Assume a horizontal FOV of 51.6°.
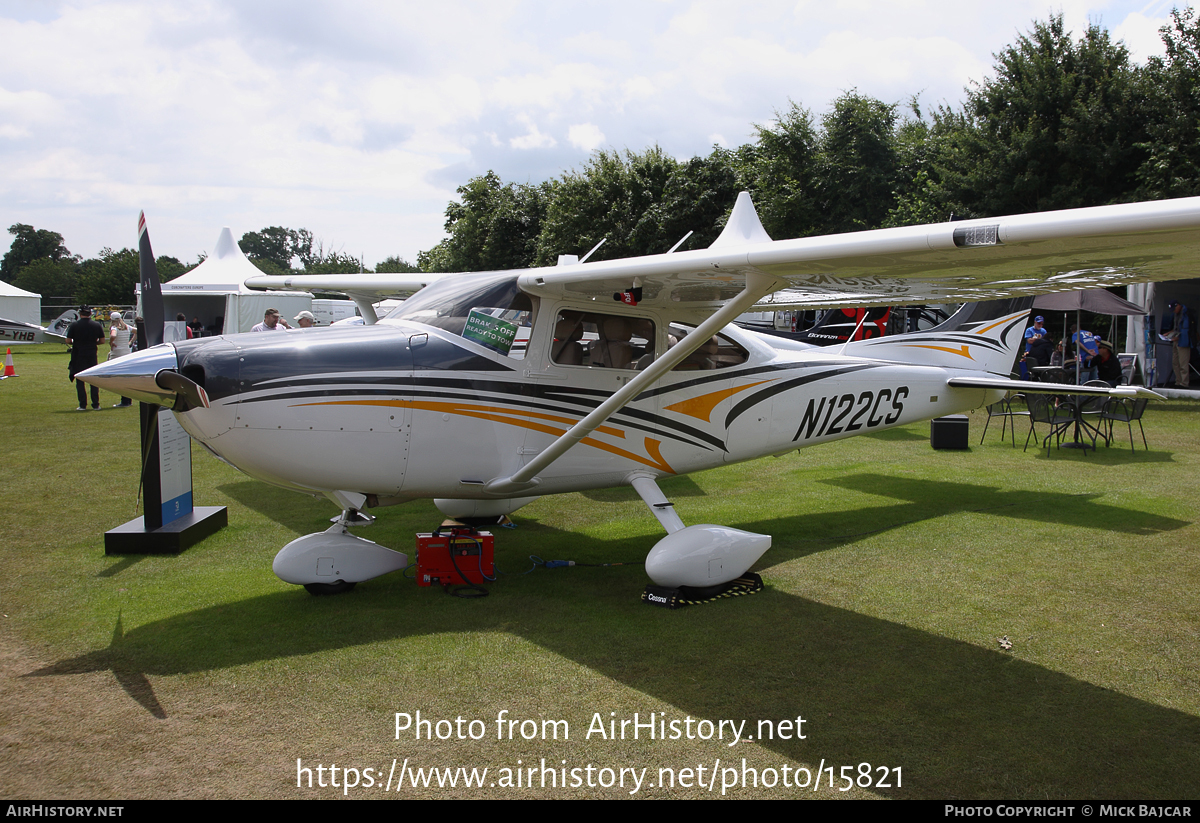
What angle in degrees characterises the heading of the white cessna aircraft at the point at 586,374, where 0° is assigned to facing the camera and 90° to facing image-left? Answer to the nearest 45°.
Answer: approximately 45°

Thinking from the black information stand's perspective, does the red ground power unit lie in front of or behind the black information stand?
in front

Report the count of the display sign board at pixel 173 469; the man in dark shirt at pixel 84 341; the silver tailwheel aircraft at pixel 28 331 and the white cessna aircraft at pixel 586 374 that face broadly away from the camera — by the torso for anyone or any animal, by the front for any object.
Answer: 1
